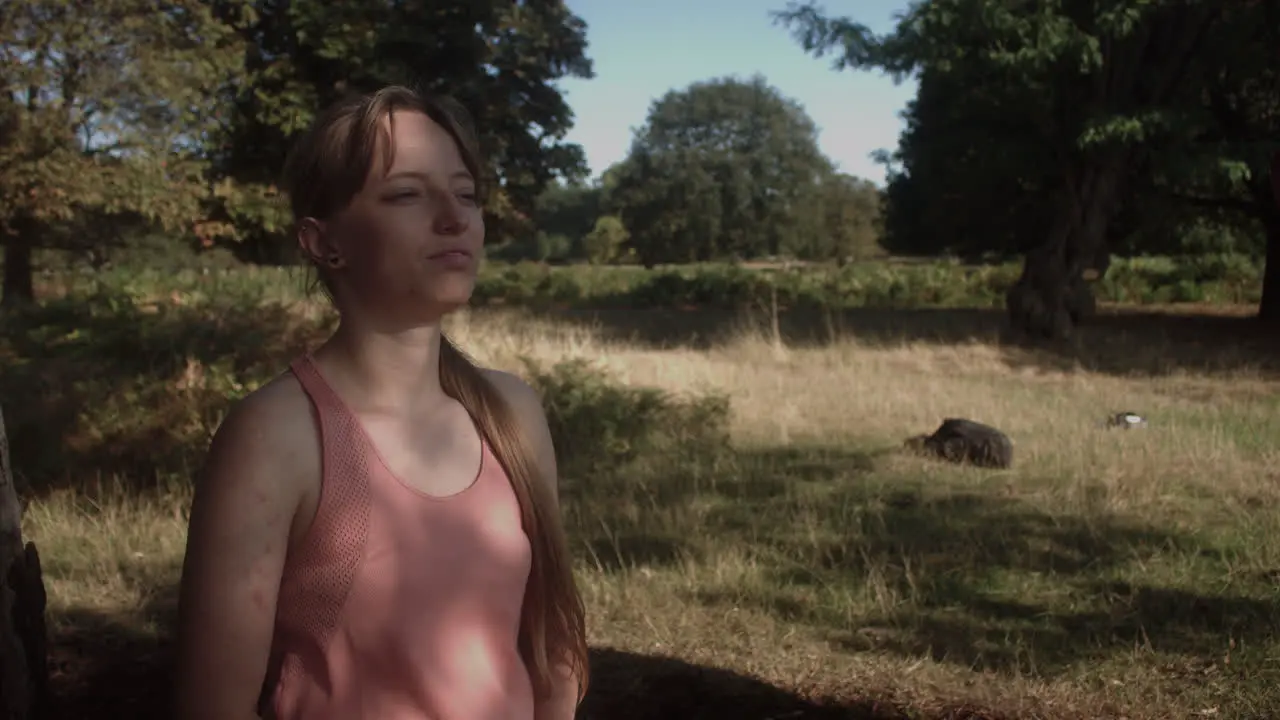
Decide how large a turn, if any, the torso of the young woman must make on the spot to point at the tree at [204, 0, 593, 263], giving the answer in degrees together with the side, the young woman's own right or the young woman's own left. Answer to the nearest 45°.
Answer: approximately 135° to the young woman's own left

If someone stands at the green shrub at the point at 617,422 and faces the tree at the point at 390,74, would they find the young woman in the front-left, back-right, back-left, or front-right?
back-left

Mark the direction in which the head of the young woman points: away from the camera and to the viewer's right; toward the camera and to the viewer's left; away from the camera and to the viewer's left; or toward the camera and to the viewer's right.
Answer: toward the camera and to the viewer's right

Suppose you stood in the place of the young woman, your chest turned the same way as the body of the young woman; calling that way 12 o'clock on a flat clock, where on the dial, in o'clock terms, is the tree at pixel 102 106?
The tree is roughly at 7 o'clock from the young woman.

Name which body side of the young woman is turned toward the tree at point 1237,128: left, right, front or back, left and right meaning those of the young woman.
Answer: left

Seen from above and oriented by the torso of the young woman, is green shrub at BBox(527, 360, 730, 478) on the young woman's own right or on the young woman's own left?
on the young woman's own left

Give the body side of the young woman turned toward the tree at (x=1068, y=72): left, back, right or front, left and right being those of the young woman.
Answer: left

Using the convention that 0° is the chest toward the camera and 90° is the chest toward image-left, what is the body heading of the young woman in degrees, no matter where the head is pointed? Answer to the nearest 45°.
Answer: approximately 315°
